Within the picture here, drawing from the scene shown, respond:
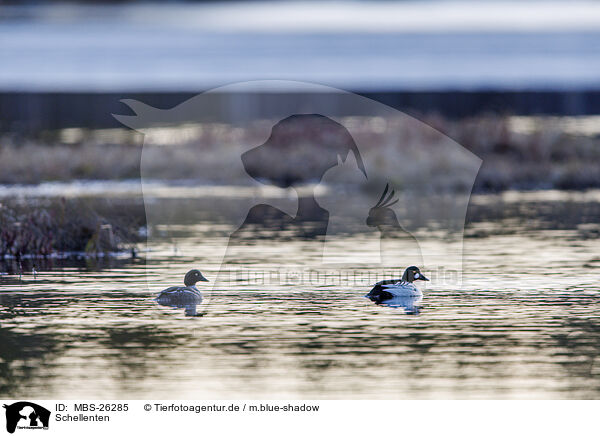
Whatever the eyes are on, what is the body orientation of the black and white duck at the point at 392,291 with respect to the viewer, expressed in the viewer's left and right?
facing to the right of the viewer

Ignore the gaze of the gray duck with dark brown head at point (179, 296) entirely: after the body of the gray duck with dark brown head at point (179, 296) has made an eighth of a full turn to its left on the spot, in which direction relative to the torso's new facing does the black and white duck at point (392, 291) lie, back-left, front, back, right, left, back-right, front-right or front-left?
front-right
